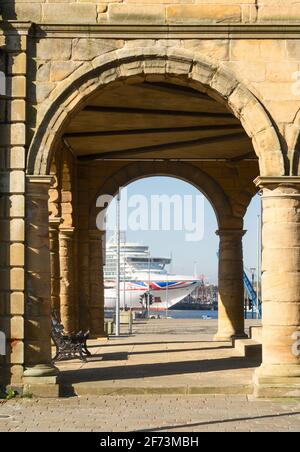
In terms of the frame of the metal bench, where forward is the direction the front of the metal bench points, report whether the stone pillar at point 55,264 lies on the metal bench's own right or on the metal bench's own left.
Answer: on the metal bench's own left

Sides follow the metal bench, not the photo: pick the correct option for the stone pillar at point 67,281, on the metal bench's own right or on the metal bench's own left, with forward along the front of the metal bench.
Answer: on the metal bench's own left

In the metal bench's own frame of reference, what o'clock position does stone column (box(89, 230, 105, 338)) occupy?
The stone column is roughly at 9 o'clock from the metal bench.

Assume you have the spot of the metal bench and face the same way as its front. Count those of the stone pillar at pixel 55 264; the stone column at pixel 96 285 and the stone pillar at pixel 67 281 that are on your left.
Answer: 3

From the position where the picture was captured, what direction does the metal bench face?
facing to the right of the viewer
